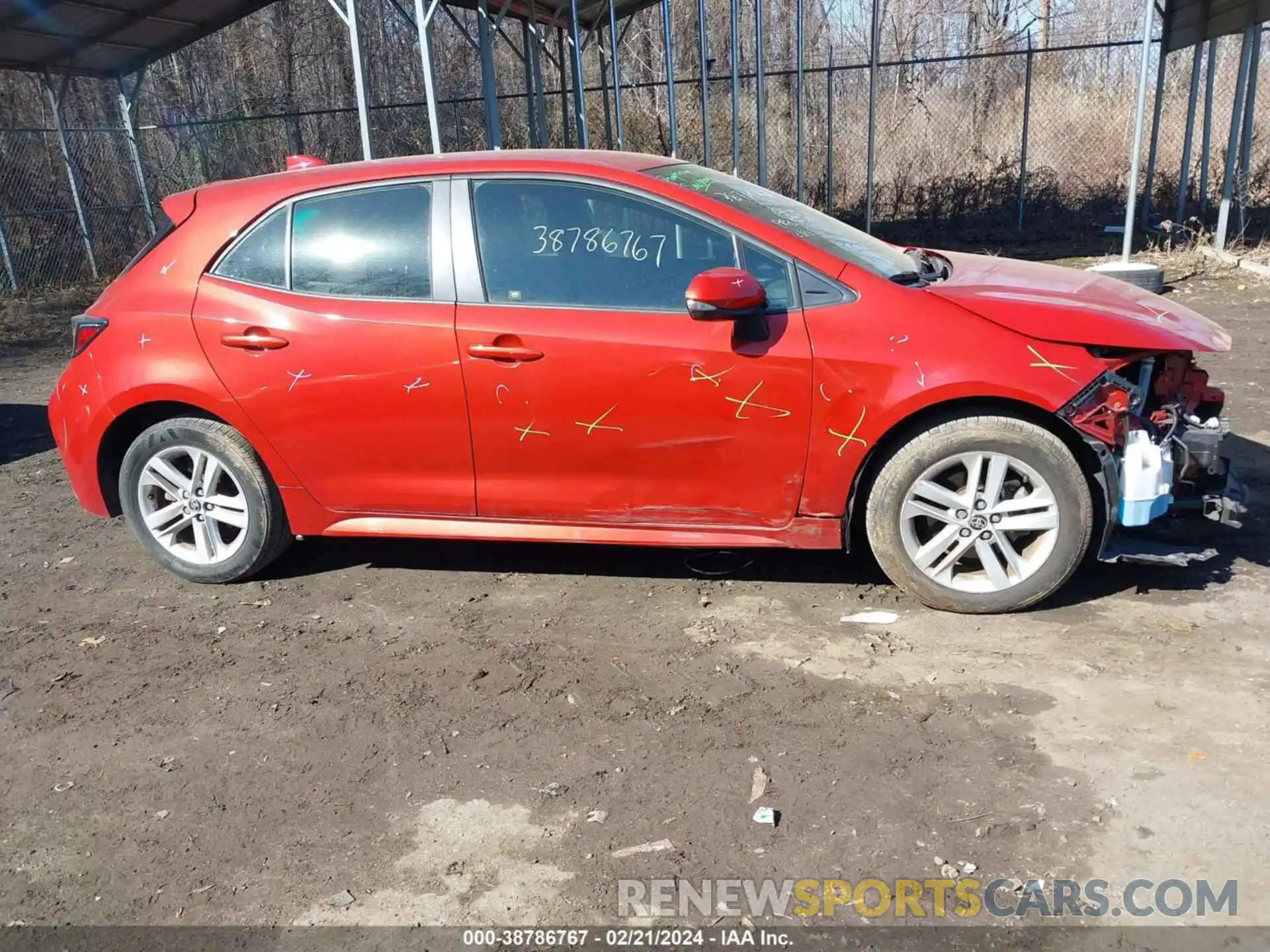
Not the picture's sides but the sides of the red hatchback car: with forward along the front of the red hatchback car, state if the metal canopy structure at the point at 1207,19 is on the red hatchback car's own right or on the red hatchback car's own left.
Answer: on the red hatchback car's own left

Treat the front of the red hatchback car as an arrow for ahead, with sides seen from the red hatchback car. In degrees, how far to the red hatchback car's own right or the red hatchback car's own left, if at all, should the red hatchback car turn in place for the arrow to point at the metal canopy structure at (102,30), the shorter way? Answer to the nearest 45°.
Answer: approximately 135° to the red hatchback car's own left

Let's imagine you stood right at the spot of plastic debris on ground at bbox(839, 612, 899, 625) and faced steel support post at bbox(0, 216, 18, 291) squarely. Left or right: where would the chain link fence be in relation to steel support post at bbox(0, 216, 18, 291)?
right

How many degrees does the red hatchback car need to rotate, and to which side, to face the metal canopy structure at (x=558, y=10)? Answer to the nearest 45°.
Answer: approximately 90° to its left

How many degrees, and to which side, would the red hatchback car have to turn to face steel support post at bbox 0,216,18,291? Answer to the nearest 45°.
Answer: approximately 135° to its left

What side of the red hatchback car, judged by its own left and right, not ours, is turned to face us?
right

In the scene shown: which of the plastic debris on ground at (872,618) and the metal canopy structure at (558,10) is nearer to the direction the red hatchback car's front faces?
the plastic debris on ground

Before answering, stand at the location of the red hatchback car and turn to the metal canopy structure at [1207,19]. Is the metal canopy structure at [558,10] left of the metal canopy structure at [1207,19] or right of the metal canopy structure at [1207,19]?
left

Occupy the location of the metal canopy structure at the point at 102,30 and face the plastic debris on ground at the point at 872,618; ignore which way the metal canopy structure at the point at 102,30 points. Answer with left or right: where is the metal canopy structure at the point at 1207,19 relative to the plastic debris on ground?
left
